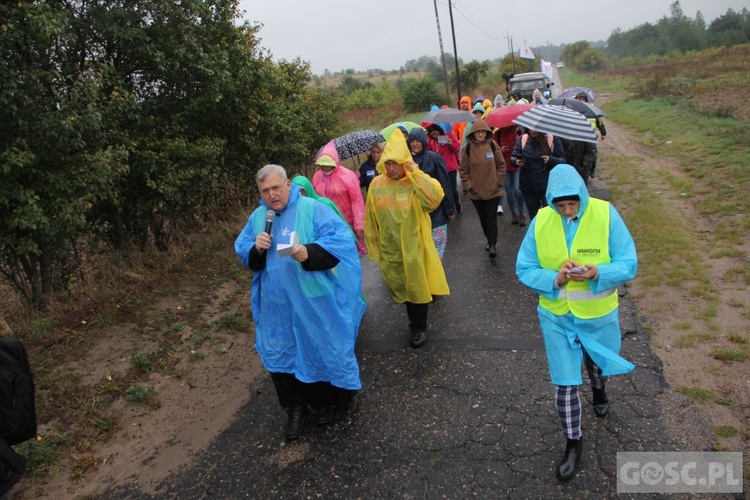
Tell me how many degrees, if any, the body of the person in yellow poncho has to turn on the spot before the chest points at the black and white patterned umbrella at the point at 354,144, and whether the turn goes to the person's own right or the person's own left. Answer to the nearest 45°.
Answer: approximately 180°

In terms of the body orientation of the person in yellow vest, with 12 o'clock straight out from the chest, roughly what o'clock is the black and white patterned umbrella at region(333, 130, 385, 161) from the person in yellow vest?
The black and white patterned umbrella is roughly at 5 o'clock from the person in yellow vest.

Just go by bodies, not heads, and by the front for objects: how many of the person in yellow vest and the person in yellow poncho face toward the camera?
2

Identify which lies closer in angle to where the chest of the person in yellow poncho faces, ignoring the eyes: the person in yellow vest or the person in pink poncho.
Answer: the person in yellow vest

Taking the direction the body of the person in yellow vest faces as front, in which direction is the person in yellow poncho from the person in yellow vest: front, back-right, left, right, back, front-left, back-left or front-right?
back-right

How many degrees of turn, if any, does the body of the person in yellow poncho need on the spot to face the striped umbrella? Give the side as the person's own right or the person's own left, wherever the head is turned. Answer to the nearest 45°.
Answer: approximately 135° to the person's own left

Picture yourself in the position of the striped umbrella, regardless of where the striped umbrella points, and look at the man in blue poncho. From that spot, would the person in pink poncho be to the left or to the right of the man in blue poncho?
right

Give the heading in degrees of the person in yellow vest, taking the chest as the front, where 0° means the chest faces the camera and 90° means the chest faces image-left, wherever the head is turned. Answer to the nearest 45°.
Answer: approximately 0°

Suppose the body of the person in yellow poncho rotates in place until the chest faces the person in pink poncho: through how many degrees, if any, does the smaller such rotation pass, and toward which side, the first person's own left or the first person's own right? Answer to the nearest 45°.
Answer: approximately 135° to the first person's own right

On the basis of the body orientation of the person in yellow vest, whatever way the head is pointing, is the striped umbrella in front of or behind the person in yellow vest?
behind
